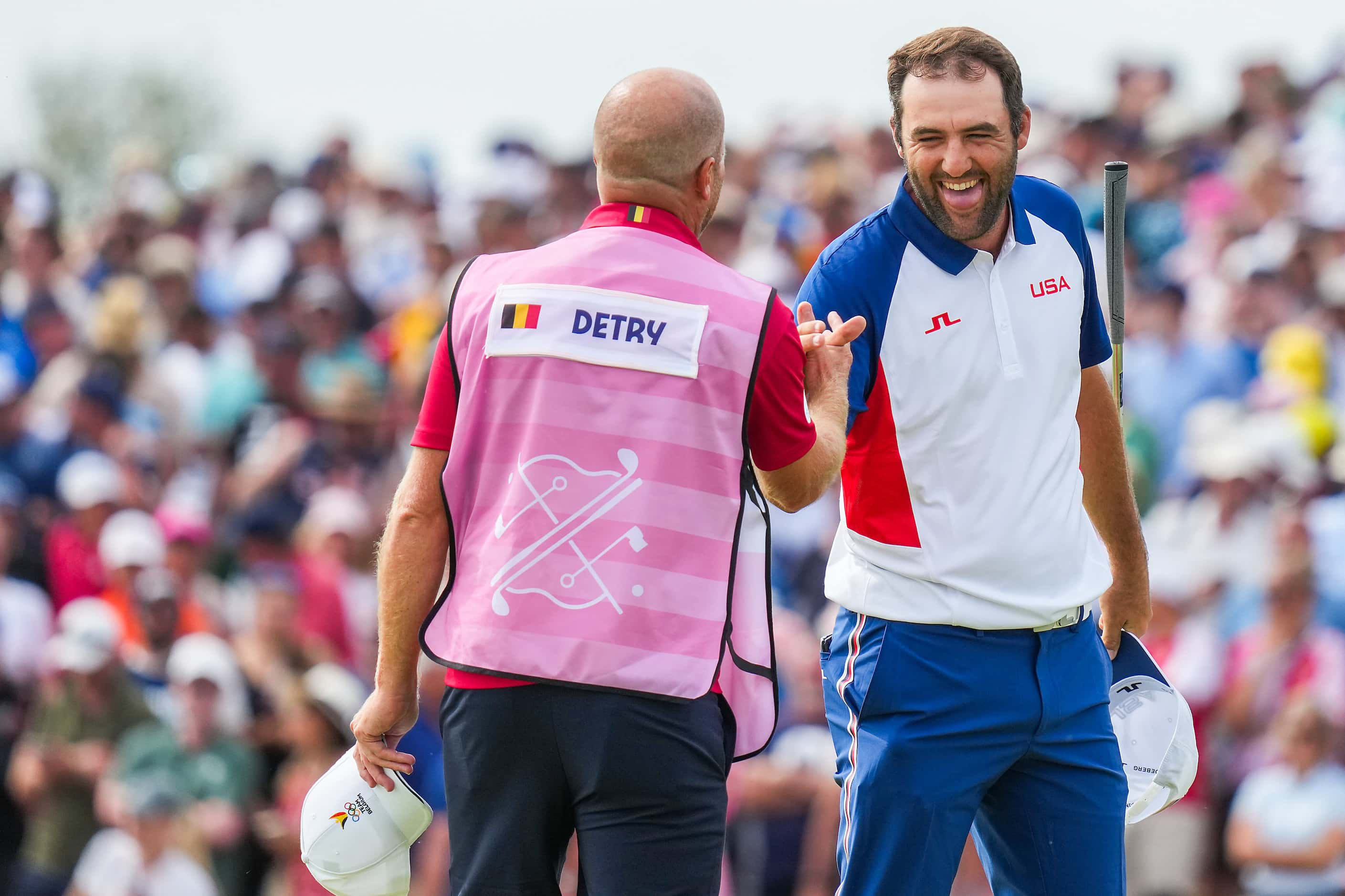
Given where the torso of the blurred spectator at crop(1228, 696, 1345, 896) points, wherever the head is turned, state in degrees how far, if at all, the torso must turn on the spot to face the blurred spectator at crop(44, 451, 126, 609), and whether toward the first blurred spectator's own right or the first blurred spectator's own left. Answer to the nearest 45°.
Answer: approximately 90° to the first blurred spectator's own right

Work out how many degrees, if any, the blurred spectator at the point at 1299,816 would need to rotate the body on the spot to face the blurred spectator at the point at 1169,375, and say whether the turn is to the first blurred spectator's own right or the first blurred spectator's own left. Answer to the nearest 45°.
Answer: approximately 180°

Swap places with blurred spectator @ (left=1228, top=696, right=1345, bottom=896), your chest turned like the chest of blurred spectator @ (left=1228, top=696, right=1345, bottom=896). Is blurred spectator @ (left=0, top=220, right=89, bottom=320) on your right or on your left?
on your right

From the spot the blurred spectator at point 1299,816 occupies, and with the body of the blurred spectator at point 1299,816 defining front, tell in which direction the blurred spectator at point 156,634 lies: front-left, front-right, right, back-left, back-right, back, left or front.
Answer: right

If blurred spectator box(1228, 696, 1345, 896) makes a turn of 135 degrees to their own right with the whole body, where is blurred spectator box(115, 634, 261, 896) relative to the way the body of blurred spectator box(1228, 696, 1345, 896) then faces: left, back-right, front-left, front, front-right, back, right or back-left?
front-left

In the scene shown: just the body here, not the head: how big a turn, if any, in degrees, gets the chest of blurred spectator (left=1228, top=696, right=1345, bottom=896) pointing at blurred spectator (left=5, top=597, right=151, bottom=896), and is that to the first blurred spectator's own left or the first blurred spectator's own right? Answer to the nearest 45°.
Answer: approximately 90° to the first blurred spectator's own right

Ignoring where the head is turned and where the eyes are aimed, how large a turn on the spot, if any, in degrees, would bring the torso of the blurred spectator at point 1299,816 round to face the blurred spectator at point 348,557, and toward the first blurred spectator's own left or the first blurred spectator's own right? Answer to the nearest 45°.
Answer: approximately 90° to the first blurred spectator's own right

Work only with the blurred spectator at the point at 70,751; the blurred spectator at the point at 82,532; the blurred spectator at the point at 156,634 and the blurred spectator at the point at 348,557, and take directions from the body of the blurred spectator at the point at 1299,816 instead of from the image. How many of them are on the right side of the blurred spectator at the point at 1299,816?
4

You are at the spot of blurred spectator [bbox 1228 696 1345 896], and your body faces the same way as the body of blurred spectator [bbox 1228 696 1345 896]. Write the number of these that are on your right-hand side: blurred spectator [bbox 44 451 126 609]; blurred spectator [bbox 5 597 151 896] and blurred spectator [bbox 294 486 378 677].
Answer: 3

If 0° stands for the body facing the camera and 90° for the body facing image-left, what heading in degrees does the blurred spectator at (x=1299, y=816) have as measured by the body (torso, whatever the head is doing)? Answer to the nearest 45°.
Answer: approximately 0°

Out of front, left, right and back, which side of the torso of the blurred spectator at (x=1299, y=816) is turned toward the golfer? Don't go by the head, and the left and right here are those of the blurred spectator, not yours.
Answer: front

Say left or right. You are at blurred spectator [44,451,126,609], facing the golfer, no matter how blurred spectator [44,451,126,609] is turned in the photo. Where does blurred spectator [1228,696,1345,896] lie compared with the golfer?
left

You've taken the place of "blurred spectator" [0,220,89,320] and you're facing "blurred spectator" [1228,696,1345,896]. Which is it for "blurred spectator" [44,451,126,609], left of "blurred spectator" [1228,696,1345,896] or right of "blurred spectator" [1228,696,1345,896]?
right
